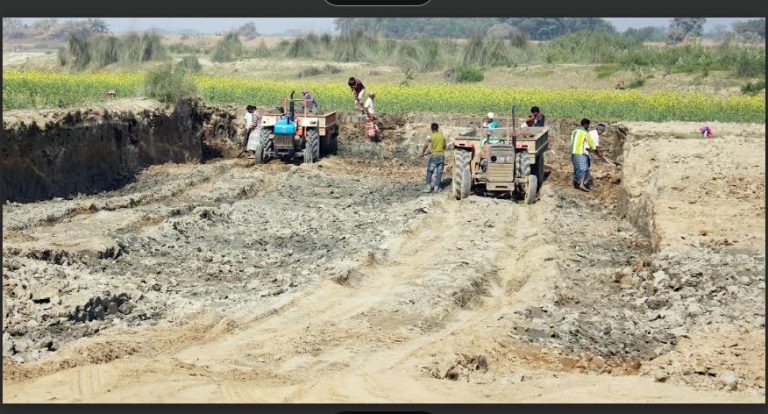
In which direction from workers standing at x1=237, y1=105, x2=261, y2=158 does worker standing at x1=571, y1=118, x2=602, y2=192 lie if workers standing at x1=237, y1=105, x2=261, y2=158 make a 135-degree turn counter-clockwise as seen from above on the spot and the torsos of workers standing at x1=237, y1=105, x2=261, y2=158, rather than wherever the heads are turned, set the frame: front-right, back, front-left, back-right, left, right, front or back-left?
back

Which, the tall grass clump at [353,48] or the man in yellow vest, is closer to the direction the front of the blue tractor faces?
the man in yellow vest

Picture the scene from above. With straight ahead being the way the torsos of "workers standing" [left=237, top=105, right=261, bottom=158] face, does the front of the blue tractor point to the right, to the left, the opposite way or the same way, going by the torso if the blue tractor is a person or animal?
to the right

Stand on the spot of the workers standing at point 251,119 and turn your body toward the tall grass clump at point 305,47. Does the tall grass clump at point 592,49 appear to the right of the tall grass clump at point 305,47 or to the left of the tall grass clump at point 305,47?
right

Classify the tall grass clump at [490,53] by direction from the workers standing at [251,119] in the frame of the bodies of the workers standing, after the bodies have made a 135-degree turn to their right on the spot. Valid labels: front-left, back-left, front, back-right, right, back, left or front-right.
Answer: back

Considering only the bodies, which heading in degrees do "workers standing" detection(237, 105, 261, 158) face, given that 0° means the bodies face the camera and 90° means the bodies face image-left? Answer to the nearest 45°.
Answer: approximately 270°

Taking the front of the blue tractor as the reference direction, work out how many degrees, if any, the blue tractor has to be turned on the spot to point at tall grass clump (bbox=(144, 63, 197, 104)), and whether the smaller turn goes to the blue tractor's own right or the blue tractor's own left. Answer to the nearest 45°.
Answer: approximately 135° to the blue tractor's own right

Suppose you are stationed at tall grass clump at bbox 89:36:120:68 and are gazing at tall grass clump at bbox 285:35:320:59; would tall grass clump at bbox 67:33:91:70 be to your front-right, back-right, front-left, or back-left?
back-left

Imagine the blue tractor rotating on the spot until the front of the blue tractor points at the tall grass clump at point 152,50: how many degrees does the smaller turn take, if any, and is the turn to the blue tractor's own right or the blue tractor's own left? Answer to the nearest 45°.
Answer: approximately 180°

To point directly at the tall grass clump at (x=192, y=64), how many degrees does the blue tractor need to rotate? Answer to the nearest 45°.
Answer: approximately 180°

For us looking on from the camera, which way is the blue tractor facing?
facing the viewer

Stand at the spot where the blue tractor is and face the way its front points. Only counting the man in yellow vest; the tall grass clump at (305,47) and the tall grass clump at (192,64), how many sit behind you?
2

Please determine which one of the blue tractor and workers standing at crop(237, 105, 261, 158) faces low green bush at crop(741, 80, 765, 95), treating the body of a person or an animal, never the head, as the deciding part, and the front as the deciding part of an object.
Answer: the workers standing

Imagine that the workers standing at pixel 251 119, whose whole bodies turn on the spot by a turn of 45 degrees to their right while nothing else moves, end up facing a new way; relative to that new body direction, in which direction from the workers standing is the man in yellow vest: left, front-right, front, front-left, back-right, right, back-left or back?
front

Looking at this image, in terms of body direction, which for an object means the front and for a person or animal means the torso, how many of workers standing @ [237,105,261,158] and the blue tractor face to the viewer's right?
1
